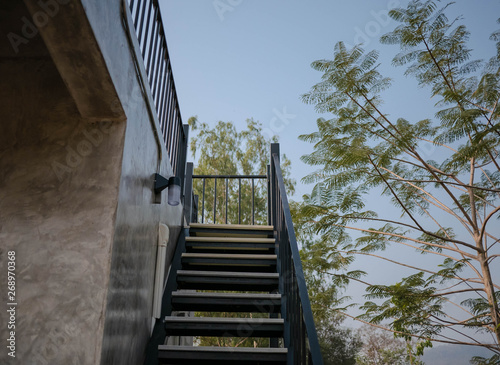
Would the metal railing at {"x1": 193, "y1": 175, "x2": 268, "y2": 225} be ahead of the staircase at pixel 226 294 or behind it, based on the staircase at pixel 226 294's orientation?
behind

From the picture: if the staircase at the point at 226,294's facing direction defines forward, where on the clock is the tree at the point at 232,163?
The tree is roughly at 6 o'clock from the staircase.

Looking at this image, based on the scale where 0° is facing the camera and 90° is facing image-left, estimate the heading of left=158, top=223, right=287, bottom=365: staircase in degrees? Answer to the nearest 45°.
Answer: approximately 0°

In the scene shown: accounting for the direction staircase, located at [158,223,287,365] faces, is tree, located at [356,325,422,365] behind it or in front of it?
behind
